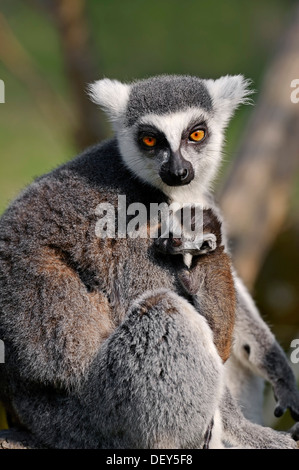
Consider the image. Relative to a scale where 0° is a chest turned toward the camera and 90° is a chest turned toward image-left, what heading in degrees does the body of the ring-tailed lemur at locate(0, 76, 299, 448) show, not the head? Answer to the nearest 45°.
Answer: approximately 315°

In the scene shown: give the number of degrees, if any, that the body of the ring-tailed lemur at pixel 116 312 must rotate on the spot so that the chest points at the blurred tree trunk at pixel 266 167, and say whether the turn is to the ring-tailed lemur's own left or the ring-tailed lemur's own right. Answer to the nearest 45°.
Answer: approximately 90° to the ring-tailed lemur's own left

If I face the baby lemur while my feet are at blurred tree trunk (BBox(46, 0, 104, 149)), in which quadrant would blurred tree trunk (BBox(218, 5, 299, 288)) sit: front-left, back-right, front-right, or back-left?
front-left

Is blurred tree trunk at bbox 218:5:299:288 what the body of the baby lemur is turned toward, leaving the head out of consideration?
no
